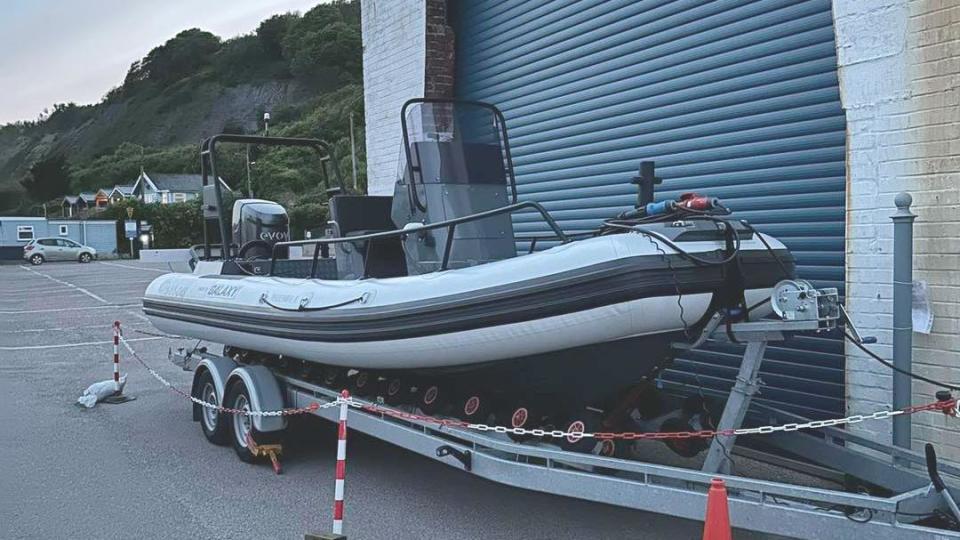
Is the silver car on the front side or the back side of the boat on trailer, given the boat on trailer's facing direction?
on the back side

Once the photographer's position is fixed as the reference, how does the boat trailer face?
facing the viewer and to the right of the viewer

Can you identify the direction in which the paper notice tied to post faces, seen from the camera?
facing the viewer

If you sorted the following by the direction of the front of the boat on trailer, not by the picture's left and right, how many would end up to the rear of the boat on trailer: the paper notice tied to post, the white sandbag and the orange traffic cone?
1

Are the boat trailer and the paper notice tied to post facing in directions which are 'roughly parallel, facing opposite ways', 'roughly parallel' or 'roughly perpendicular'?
roughly perpendicular

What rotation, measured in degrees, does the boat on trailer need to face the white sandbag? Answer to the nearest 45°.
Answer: approximately 180°

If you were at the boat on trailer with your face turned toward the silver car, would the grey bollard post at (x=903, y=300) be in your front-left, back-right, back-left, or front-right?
back-right

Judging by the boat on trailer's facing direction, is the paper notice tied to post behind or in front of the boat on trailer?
in front

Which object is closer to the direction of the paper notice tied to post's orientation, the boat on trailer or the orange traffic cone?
the orange traffic cone

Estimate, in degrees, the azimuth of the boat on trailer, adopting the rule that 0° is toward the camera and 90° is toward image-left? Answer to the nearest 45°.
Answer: approximately 315°

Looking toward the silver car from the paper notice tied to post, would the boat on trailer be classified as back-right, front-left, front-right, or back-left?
front-left

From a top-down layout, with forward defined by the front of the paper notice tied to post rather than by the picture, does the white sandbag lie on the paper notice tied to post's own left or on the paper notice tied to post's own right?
on the paper notice tied to post's own right
